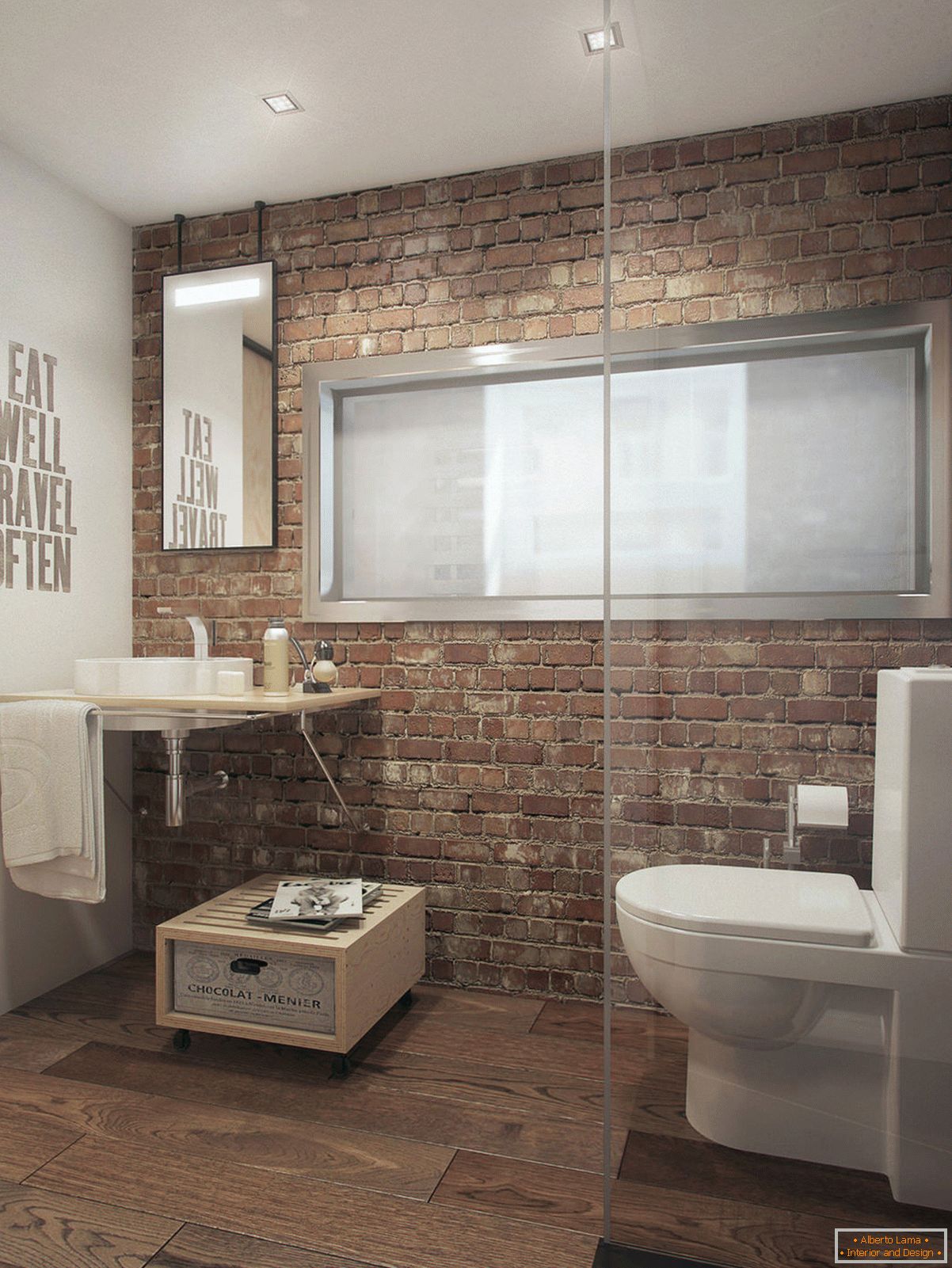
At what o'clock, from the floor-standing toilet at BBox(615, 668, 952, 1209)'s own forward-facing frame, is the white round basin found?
The white round basin is roughly at 1 o'clock from the floor-standing toilet.

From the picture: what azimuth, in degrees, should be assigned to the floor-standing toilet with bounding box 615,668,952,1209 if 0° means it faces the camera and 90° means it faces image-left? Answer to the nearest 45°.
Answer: approximately 90°
